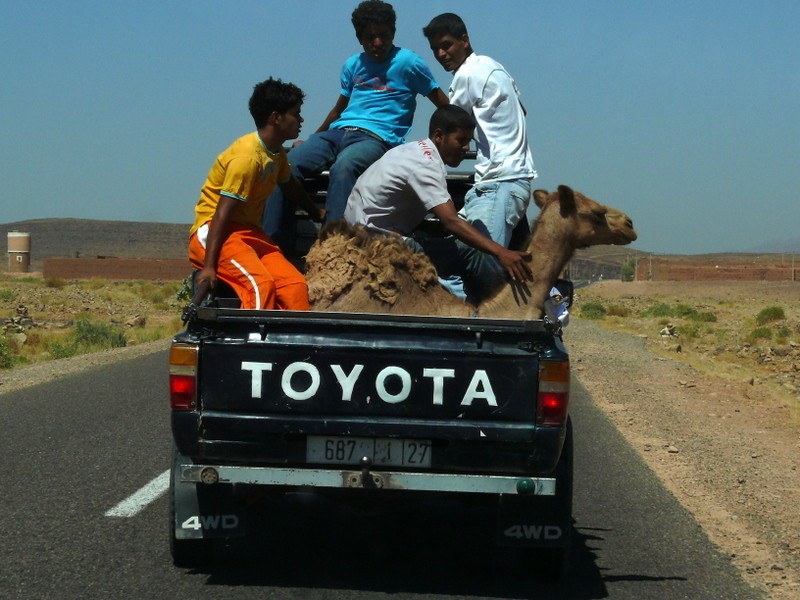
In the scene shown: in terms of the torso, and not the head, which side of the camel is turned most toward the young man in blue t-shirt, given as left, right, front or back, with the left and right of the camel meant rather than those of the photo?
left

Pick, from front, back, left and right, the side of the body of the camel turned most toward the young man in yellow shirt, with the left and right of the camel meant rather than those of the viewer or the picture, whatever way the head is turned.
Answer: back

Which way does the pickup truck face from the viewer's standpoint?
away from the camera

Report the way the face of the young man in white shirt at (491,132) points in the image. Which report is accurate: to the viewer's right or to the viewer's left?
to the viewer's left

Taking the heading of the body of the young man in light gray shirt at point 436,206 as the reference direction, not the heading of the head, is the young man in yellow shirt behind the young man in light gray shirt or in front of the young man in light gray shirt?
behind

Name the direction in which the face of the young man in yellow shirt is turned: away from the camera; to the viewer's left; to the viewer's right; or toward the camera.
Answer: to the viewer's right

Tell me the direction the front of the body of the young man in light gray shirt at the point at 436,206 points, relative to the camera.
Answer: to the viewer's right

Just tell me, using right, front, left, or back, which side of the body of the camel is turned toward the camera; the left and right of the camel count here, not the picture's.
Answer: right
